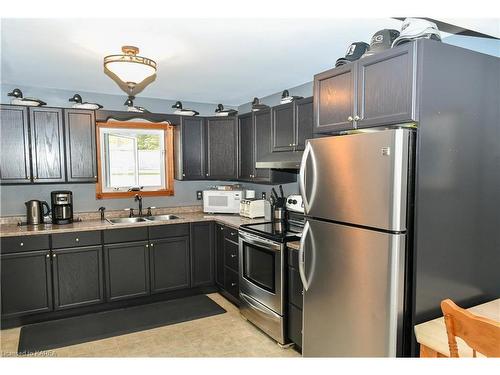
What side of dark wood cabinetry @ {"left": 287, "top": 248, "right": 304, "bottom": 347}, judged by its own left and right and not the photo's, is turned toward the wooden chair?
left

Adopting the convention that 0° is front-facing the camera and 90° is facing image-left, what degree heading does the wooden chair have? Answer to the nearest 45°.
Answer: approximately 225°

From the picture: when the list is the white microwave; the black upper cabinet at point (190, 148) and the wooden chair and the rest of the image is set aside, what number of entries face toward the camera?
2

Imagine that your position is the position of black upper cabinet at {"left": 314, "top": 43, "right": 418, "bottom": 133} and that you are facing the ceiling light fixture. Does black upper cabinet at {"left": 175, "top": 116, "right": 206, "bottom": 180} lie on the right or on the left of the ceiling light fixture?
right

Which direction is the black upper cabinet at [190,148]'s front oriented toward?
toward the camera

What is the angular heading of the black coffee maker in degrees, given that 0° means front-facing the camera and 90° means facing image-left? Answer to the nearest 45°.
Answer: approximately 0°

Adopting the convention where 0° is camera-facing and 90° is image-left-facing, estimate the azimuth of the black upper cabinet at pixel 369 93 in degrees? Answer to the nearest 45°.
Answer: approximately 45°

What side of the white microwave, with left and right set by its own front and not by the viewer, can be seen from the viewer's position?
front

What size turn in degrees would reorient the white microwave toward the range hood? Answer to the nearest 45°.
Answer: approximately 45° to its left
